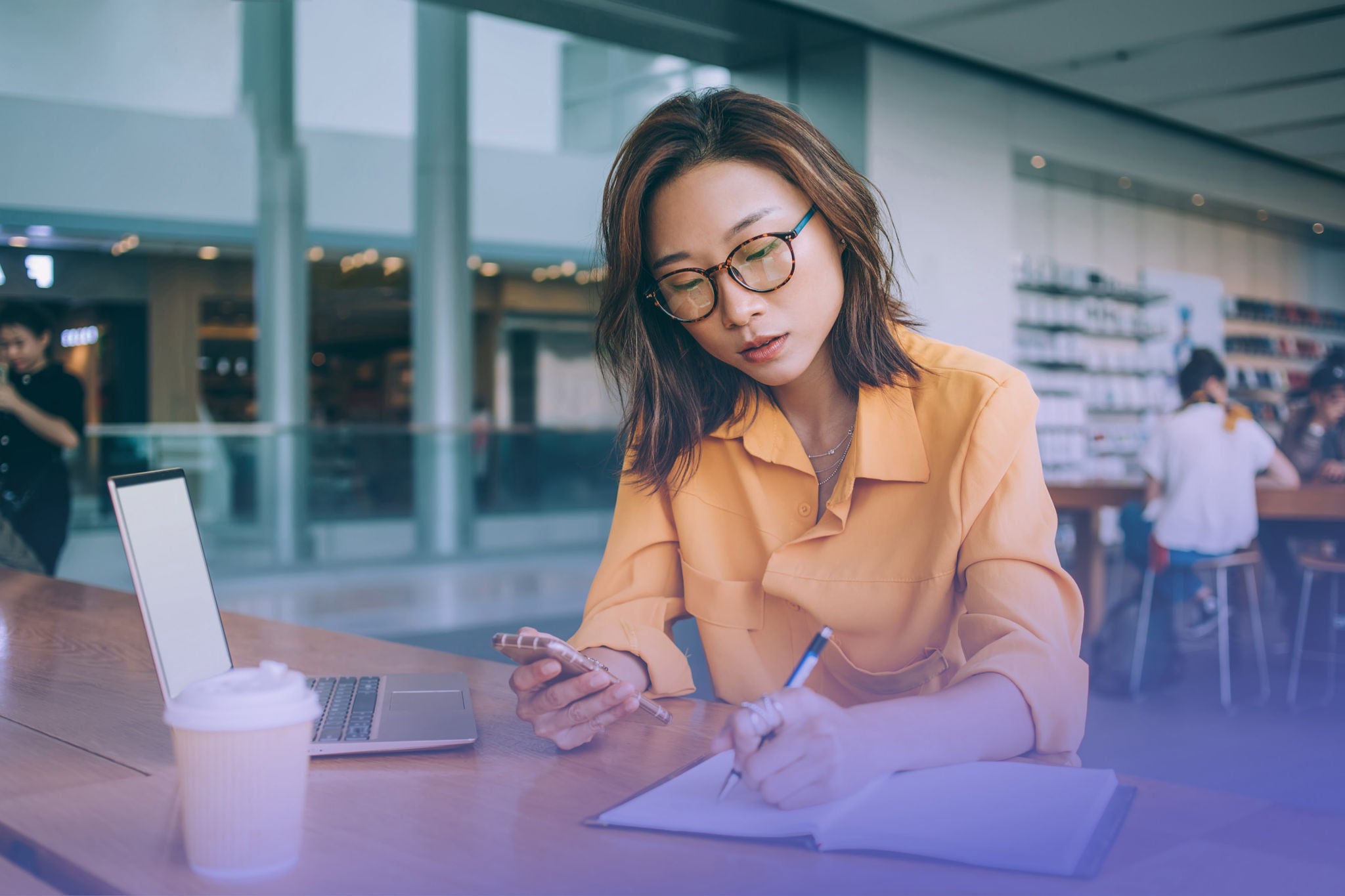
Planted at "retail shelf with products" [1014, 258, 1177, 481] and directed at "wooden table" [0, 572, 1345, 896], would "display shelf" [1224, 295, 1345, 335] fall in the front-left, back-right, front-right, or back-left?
back-left

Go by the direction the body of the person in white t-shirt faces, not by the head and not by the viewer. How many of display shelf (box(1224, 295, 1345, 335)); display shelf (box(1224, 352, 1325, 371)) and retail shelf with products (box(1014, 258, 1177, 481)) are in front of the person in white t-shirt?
3

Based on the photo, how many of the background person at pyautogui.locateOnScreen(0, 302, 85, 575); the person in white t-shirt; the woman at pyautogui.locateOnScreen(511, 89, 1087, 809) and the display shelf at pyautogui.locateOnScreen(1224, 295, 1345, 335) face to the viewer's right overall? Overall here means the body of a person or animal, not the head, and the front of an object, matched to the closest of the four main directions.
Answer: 0

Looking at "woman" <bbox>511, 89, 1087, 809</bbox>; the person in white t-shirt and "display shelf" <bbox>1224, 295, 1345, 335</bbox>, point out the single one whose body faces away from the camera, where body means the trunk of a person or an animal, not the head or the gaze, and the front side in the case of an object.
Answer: the person in white t-shirt

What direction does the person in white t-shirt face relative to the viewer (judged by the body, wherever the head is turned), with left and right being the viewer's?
facing away from the viewer

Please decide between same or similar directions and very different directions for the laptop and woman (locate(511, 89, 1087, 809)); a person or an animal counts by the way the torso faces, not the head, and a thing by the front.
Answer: very different directions

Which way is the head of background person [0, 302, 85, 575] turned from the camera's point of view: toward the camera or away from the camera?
toward the camera

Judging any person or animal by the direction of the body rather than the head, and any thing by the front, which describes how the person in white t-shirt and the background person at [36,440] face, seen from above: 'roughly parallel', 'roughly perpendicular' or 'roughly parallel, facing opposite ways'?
roughly parallel, facing opposite ways

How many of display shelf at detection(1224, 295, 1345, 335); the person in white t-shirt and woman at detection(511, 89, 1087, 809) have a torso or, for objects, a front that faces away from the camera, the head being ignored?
1

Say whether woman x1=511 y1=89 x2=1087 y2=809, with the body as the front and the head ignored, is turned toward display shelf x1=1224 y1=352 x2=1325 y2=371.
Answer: no

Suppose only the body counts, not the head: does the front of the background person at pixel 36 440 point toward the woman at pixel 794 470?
no

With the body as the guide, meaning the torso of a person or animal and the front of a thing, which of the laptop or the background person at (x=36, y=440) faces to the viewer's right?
the laptop

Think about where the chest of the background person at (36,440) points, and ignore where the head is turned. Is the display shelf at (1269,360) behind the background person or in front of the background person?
behind

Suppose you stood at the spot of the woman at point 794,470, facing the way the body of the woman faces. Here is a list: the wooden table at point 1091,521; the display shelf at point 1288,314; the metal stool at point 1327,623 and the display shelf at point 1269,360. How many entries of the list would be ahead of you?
0

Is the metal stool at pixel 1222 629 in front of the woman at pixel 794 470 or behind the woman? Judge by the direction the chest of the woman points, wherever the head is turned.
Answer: behind

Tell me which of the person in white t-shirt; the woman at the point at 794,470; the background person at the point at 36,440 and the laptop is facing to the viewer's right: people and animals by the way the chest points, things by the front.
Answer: the laptop

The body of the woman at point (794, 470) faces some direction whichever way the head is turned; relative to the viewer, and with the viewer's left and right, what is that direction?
facing the viewer and to the left of the viewer

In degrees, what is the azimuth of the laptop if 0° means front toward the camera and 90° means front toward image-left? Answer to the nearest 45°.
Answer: approximately 270°
